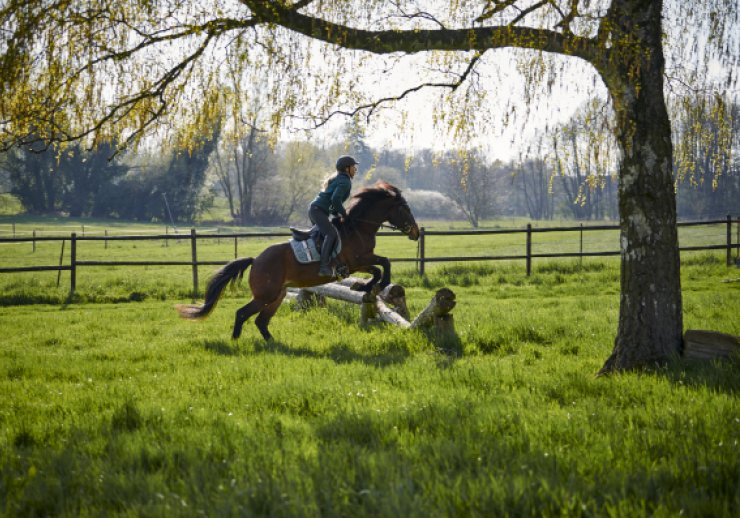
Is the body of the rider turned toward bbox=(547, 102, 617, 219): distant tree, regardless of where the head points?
no

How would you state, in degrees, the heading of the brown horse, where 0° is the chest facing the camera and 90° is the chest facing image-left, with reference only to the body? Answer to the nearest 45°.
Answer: approximately 270°

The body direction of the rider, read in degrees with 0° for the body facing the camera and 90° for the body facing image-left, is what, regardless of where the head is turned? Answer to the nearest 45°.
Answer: approximately 270°

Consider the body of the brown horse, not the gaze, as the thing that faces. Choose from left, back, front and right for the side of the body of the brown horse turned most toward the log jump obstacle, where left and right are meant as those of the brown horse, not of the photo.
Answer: front

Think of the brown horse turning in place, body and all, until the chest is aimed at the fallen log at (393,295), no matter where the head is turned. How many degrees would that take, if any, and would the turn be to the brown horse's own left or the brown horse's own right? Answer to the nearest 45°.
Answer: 0° — it already faces it

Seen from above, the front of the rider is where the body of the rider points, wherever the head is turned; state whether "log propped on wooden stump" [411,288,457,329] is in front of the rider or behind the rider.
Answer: in front

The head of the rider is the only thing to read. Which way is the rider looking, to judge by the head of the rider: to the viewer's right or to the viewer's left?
to the viewer's right

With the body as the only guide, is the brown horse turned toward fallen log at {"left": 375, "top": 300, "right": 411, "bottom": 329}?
yes
